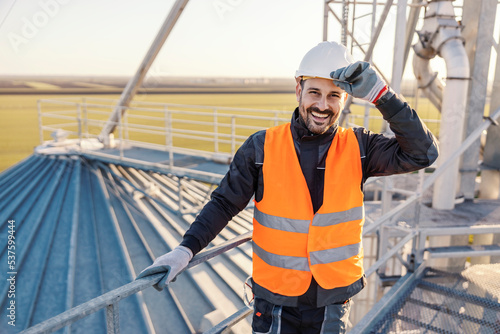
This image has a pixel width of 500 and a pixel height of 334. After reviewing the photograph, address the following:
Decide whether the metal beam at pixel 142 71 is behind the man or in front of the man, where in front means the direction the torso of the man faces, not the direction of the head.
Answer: behind

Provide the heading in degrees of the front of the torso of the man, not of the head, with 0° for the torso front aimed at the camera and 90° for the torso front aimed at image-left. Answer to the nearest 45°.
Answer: approximately 0°

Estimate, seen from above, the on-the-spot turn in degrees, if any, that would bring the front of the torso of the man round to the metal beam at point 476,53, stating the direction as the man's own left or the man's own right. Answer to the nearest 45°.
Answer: approximately 135° to the man's own left

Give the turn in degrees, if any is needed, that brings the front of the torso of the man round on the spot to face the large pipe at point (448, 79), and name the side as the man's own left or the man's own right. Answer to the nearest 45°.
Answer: approximately 135° to the man's own left

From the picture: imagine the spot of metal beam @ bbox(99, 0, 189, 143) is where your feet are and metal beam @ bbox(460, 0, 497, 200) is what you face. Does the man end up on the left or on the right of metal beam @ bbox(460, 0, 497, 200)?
right
